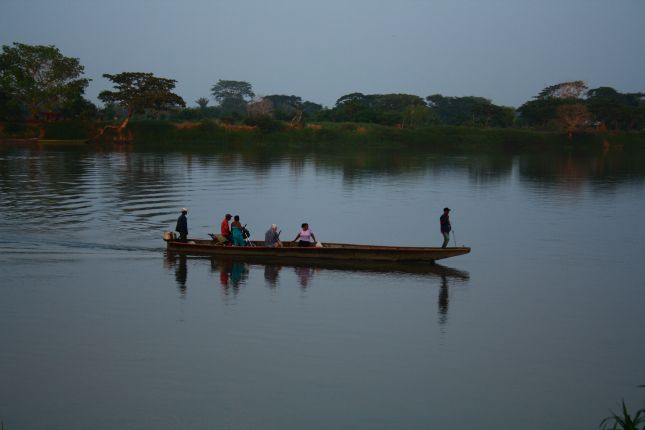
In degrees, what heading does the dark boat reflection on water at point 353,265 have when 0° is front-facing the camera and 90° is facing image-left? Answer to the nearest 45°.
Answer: approximately 270°
